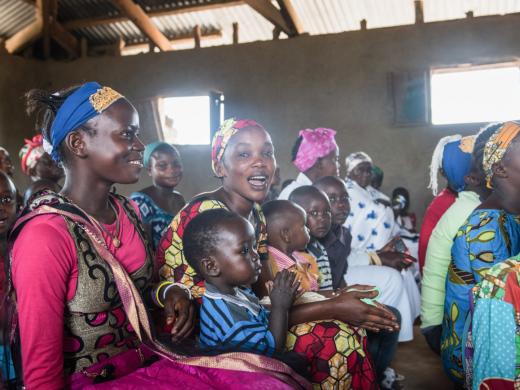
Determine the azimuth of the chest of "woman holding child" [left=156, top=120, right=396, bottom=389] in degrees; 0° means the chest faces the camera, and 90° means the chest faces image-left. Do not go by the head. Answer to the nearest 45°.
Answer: approximately 315°

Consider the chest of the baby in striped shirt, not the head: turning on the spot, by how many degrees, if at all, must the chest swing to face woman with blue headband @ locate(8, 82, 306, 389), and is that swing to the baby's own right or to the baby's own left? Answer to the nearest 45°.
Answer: approximately 135° to the baby's own right

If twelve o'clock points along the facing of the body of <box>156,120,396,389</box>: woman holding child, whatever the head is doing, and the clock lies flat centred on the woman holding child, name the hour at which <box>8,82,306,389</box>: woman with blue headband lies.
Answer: The woman with blue headband is roughly at 3 o'clock from the woman holding child.

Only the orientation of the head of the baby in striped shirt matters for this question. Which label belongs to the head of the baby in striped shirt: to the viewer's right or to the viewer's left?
to the viewer's right
